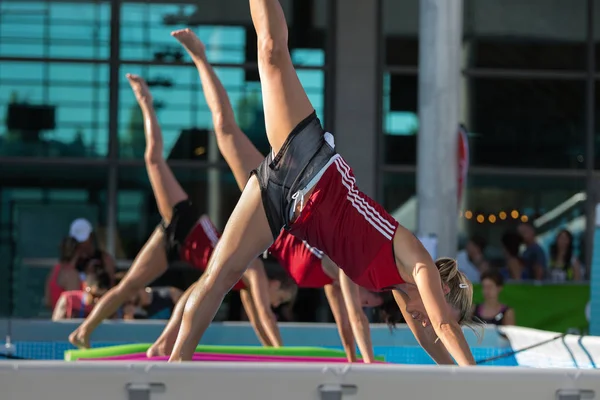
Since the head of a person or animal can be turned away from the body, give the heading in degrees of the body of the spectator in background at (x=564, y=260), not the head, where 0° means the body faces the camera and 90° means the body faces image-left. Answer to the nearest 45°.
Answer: approximately 0°

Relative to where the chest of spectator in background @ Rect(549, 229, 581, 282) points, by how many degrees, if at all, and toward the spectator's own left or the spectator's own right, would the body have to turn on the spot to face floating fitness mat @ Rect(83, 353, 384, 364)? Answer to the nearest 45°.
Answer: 0° — they already face it
